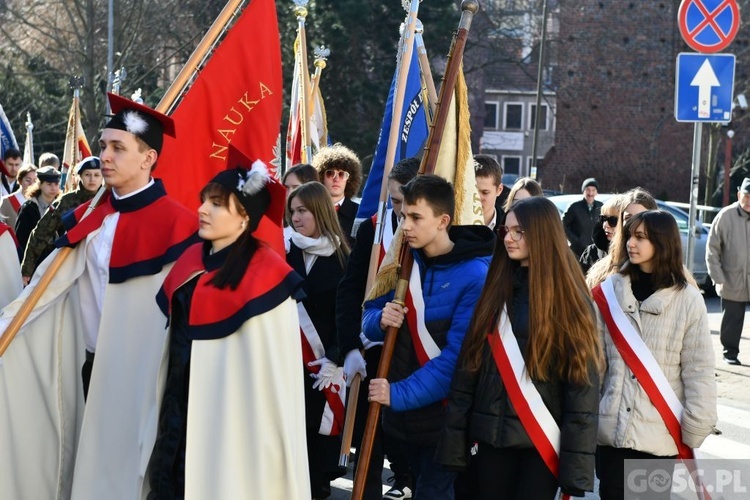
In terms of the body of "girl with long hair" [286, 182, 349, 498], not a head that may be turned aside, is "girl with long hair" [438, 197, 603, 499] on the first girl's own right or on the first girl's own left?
on the first girl's own left

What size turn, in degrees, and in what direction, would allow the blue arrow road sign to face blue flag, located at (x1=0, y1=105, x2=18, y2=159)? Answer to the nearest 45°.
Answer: approximately 90° to its right

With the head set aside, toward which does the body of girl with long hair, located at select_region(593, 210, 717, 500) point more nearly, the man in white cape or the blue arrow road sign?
the man in white cape

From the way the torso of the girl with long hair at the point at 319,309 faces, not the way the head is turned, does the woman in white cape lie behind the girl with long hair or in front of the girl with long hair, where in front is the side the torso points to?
in front

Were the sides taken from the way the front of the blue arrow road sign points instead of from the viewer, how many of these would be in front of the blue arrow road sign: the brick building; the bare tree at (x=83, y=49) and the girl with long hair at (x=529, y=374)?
1

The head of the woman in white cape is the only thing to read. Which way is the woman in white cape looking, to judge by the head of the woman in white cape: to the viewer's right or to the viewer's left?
to the viewer's left

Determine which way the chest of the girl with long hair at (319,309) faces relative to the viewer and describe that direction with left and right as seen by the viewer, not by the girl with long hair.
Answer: facing the viewer and to the left of the viewer

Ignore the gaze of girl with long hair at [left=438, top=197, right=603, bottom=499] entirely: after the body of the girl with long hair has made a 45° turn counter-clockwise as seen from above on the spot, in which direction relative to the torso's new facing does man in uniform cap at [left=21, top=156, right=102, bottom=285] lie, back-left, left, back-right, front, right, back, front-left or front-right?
back-right

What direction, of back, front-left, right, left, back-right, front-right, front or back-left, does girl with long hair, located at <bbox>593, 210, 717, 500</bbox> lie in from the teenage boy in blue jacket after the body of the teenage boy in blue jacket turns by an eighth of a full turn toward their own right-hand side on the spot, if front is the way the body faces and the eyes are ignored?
back

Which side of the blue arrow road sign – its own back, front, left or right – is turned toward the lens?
front

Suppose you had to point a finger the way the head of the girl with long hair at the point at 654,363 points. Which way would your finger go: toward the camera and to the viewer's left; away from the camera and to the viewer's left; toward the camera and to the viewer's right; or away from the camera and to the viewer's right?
toward the camera and to the viewer's left

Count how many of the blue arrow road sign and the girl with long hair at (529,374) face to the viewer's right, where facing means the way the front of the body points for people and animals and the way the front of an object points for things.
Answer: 0

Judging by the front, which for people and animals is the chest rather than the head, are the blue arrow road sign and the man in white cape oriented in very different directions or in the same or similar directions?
same or similar directions

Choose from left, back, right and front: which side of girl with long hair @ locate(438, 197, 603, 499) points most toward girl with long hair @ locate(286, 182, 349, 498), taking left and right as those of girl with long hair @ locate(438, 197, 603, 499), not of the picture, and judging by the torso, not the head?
right
